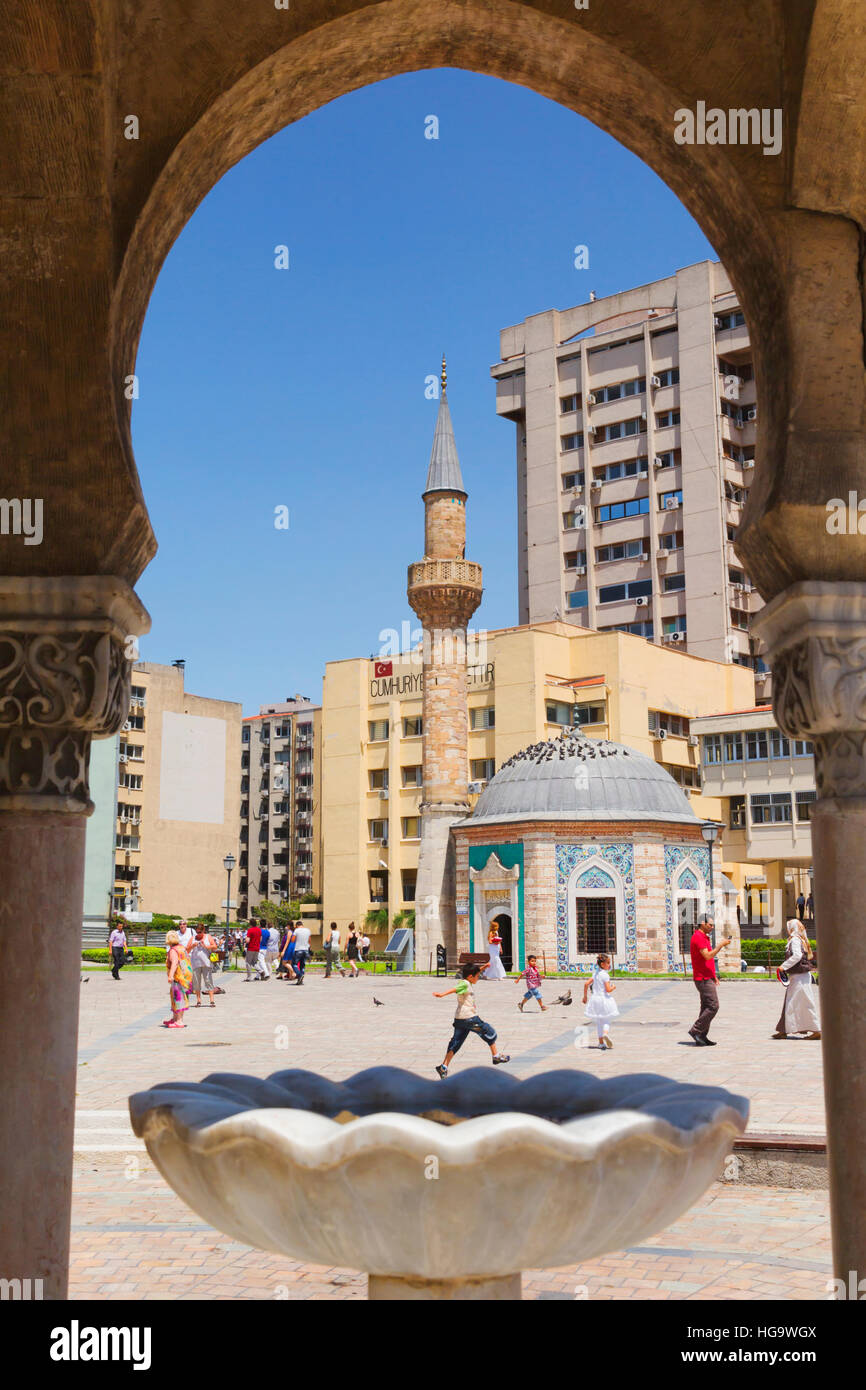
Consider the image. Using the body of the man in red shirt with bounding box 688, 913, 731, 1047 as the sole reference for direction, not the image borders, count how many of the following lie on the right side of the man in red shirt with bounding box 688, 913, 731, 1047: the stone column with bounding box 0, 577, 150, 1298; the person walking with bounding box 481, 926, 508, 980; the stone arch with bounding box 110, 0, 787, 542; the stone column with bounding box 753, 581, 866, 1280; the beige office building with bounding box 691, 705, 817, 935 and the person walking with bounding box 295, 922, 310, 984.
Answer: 3

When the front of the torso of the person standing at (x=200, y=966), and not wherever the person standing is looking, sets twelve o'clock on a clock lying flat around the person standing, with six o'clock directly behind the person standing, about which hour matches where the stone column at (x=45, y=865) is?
The stone column is roughly at 12 o'clock from the person standing.
